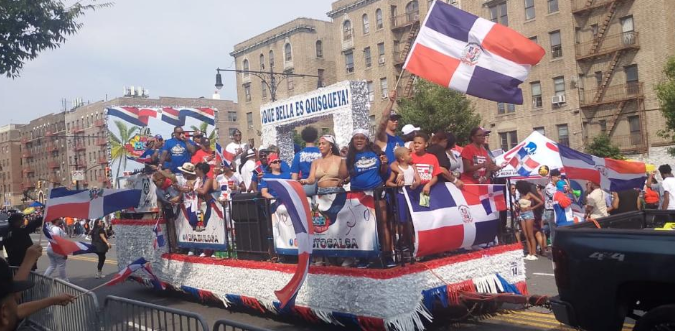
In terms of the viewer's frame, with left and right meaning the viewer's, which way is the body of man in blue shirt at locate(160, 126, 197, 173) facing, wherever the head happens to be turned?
facing the viewer

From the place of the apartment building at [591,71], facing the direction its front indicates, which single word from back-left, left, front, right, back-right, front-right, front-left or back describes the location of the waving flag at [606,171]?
front-left

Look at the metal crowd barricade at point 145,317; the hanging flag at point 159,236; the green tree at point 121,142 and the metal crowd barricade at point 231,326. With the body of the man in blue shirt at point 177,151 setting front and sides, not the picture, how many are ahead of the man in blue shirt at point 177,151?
3

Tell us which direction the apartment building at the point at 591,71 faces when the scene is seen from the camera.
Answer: facing the viewer and to the left of the viewer

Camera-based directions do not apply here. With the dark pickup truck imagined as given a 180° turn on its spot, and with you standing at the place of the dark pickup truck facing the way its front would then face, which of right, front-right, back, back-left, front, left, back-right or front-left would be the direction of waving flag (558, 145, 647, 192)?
front-right

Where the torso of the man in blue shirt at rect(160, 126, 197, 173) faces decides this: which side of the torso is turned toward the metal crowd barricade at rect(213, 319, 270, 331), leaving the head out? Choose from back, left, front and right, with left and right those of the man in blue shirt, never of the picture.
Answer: front

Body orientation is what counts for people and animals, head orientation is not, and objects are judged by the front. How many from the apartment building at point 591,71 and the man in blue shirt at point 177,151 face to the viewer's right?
0

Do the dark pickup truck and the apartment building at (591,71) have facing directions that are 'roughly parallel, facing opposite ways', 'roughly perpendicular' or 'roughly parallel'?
roughly perpendicular

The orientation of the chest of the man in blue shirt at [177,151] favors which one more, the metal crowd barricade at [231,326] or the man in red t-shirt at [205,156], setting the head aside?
the metal crowd barricade

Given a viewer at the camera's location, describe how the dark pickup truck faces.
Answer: facing the viewer and to the right of the viewer

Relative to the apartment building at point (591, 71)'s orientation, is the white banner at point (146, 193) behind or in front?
in front
